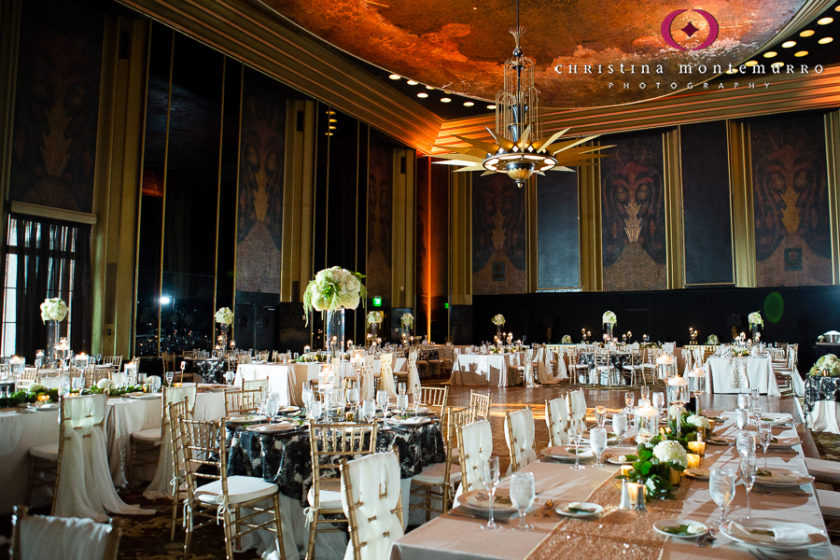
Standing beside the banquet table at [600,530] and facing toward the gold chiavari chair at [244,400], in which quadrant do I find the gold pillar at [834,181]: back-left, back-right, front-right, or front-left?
front-right

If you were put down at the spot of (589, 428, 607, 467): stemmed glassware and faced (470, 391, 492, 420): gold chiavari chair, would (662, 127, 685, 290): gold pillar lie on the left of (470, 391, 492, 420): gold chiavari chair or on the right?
right

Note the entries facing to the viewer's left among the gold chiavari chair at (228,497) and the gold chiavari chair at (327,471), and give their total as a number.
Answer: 0

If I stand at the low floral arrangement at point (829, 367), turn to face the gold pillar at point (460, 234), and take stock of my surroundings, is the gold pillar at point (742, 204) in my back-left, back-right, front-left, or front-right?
front-right

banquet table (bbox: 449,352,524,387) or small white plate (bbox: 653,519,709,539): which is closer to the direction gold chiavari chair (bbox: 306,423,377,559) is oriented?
the banquet table

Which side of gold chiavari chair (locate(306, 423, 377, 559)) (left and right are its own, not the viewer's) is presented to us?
back

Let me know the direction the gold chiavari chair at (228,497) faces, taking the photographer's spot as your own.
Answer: facing away from the viewer and to the right of the viewer

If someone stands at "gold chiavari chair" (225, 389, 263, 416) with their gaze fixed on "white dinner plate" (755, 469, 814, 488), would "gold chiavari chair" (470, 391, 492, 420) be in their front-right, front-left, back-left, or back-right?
front-left

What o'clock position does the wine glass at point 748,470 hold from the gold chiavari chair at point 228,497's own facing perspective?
The wine glass is roughly at 3 o'clock from the gold chiavari chair.

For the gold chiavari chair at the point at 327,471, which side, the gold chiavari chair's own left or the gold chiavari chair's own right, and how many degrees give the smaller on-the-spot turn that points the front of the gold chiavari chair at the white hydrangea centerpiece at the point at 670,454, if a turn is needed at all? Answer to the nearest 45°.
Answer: approximately 135° to the gold chiavari chair's own right

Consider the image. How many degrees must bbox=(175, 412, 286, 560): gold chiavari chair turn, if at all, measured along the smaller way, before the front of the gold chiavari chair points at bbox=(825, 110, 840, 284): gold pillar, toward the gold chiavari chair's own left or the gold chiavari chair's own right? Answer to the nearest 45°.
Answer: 0° — it already faces it

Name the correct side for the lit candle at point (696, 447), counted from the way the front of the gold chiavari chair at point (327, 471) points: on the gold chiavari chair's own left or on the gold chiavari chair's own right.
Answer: on the gold chiavari chair's own right

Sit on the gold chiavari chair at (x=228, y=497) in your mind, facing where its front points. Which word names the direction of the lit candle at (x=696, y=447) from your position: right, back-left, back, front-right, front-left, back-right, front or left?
right

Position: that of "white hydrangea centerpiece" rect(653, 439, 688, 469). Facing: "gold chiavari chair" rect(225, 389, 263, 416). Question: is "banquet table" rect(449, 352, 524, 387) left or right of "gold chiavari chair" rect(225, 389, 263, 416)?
right

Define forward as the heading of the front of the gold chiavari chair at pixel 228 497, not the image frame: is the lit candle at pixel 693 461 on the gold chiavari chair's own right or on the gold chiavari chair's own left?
on the gold chiavari chair's own right

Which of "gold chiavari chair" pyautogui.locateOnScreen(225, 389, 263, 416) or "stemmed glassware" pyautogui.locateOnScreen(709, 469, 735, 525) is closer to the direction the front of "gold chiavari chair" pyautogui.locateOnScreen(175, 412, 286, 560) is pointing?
the gold chiavari chair

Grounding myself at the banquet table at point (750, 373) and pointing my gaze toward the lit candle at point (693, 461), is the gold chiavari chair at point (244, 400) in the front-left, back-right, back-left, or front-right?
front-right

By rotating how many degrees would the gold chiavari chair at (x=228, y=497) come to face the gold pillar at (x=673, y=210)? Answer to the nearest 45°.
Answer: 0° — it already faces it

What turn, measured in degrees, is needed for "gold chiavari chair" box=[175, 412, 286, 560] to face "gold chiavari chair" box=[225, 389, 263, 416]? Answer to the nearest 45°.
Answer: approximately 45° to its left
